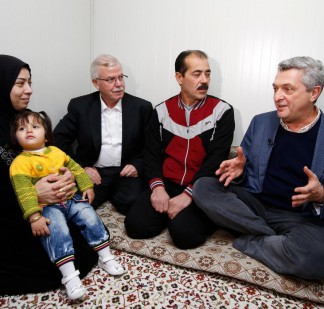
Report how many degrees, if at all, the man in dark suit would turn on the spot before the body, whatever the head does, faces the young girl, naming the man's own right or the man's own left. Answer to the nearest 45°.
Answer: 0° — they already face them

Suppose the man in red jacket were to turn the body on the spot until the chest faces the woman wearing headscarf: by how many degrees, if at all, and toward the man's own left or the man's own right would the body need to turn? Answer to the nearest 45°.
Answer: approximately 45° to the man's own right

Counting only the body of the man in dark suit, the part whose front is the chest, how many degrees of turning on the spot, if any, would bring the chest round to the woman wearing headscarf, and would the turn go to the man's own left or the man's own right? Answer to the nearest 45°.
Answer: approximately 45° to the man's own right

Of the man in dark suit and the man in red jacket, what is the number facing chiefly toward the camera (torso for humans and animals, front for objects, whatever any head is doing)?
2

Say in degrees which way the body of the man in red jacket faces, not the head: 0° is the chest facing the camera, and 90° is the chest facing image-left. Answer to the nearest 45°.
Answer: approximately 0°
